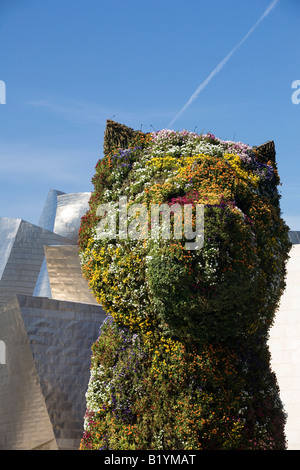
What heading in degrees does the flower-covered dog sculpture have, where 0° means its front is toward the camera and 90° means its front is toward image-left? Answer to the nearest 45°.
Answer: approximately 0°
